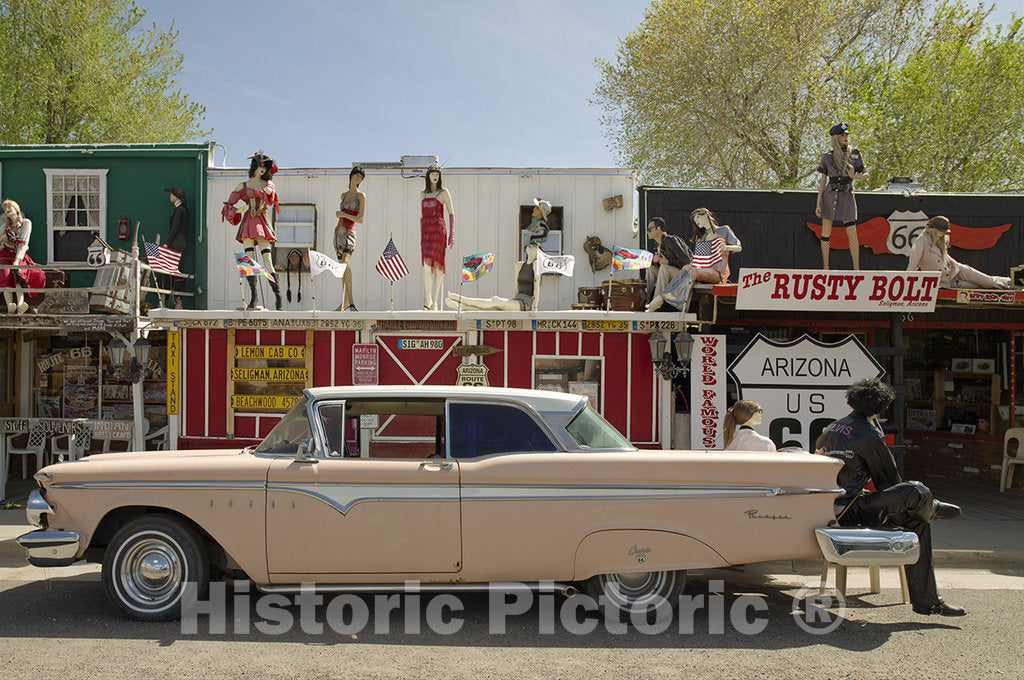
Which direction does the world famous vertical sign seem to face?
toward the camera

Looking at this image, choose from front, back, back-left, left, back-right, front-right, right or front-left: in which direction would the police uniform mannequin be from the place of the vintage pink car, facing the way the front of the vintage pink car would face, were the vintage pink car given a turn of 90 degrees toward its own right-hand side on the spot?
front-right

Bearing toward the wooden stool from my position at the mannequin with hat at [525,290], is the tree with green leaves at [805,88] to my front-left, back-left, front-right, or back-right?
back-left

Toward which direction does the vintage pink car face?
to the viewer's left

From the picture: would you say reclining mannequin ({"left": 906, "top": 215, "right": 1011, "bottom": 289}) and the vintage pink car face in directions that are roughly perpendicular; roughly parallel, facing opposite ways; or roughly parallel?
roughly perpendicular

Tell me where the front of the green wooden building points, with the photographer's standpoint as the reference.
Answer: facing the viewer

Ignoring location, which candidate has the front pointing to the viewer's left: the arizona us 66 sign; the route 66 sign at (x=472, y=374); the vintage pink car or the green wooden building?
the vintage pink car

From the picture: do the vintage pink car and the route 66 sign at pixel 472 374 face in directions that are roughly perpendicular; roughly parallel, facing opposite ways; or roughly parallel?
roughly perpendicular

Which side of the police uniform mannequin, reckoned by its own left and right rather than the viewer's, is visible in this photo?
front
